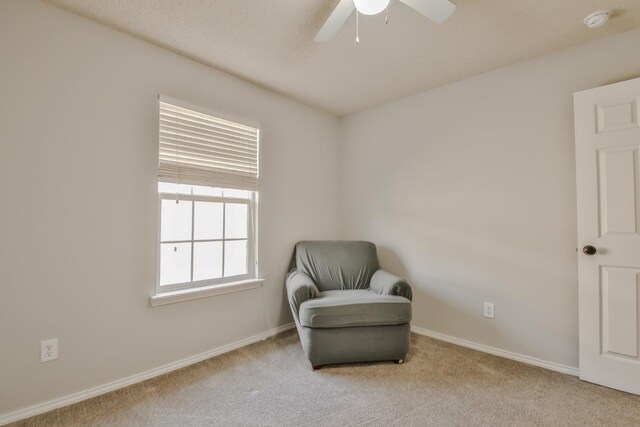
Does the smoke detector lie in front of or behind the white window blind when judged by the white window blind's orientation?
in front

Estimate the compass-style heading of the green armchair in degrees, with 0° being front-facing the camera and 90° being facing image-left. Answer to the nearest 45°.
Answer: approximately 0°

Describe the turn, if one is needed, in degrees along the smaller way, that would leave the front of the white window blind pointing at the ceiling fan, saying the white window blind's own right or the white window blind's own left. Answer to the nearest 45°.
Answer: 0° — it already faces it

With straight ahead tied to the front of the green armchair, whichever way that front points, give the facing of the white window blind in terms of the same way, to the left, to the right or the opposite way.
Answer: to the left

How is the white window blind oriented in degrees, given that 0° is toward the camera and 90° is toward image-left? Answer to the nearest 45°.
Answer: approximately 315°

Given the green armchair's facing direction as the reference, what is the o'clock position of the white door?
The white door is roughly at 9 o'clock from the green armchair.
